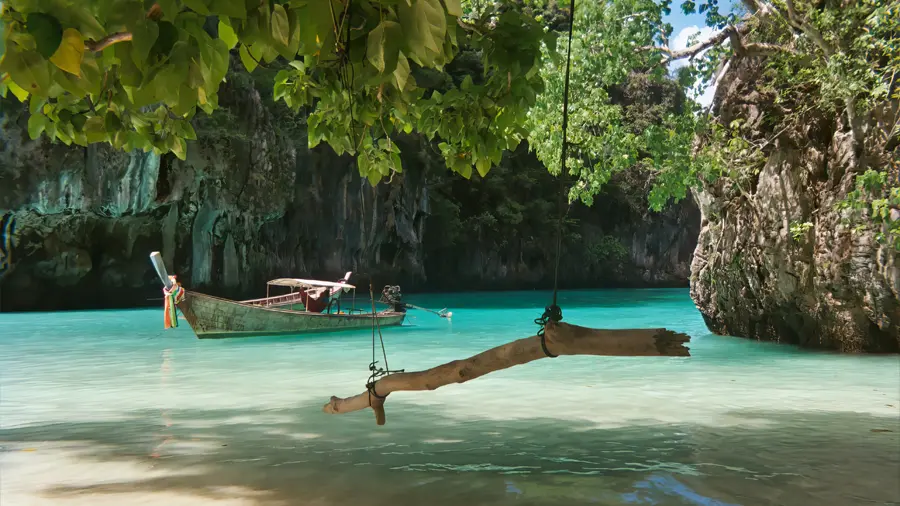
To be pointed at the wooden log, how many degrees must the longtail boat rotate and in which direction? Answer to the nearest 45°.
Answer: approximately 90° to its left

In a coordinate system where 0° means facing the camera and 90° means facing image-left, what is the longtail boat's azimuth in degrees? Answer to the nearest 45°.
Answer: approximately 90°

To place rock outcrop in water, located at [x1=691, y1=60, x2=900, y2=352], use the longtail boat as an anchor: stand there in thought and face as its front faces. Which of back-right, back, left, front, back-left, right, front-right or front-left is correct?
back-left
